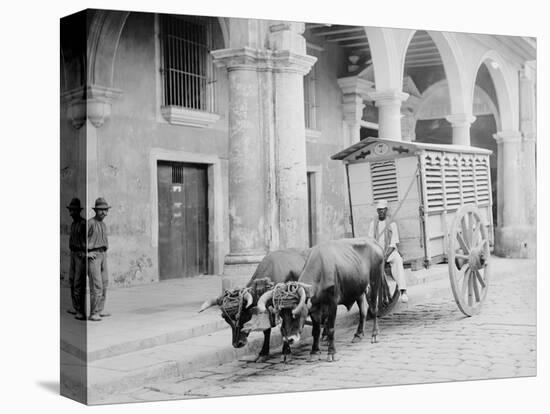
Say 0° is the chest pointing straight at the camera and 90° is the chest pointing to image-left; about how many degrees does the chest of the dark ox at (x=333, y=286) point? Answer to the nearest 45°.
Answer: approximately 45°

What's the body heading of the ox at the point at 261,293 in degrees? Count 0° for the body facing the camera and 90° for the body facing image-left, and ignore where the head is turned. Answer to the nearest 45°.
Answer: approximately 45°

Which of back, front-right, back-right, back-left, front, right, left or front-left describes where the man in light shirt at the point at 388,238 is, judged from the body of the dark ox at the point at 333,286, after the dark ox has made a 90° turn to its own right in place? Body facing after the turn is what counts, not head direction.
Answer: right

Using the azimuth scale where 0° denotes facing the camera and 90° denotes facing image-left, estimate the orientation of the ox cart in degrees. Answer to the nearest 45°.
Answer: approximately 45°

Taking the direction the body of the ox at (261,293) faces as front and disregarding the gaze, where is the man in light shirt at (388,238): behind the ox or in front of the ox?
behind

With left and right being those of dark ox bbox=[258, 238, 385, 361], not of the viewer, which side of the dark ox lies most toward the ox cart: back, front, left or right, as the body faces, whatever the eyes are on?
back

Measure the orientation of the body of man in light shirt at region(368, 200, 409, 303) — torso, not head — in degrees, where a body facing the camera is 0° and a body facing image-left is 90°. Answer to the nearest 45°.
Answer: approximately 0°

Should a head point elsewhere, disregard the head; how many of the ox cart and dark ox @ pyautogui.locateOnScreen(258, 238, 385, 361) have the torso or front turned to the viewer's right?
0

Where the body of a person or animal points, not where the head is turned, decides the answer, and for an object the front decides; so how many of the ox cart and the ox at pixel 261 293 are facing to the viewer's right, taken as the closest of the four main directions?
0

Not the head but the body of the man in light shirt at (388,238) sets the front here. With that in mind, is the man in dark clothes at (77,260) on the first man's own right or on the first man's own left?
on the first man's own right

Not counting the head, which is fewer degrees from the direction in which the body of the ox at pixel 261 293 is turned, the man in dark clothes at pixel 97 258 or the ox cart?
the man in dark clothes

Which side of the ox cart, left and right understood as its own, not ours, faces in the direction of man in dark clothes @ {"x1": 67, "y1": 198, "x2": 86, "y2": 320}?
front

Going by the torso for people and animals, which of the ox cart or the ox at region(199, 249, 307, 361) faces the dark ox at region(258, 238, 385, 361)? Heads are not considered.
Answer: the ox cart
